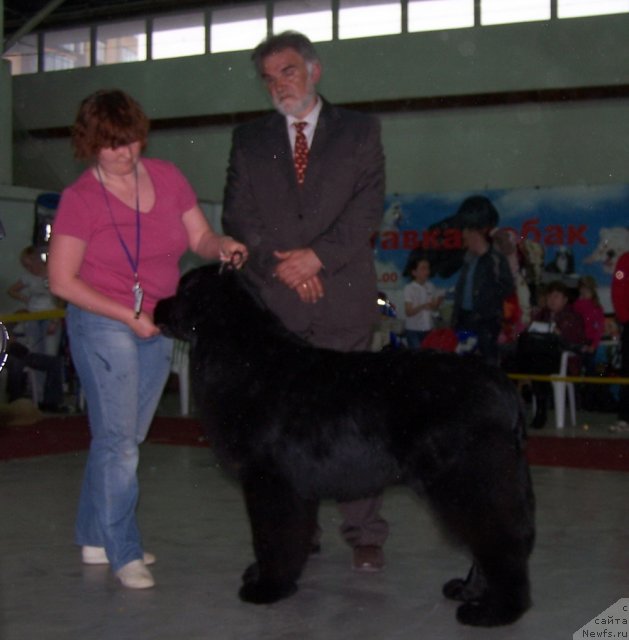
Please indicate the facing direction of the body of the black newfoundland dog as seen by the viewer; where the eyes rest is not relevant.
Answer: to the viewer's left

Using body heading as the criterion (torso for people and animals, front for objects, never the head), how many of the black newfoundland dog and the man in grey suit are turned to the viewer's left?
1

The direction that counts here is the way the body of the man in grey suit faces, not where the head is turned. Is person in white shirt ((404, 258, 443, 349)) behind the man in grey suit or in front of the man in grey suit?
behind

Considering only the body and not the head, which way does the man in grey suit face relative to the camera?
toward the camera

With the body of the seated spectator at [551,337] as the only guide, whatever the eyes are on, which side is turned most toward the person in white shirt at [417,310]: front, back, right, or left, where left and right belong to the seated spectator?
right

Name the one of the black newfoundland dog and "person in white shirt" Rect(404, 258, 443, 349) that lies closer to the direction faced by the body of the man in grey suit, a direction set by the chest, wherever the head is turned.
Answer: the black newfoundland dog

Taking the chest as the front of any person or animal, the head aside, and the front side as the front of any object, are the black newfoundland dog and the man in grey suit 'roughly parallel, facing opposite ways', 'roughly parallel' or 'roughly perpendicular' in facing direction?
roughly perpendicular

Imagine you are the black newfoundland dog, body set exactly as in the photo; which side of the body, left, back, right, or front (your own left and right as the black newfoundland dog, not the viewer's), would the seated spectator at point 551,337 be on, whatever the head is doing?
right

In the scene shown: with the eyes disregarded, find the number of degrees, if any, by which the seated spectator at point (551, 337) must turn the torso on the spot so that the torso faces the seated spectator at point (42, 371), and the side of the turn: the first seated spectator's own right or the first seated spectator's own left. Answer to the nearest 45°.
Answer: approximately 45° to the first seated spectator's own right
